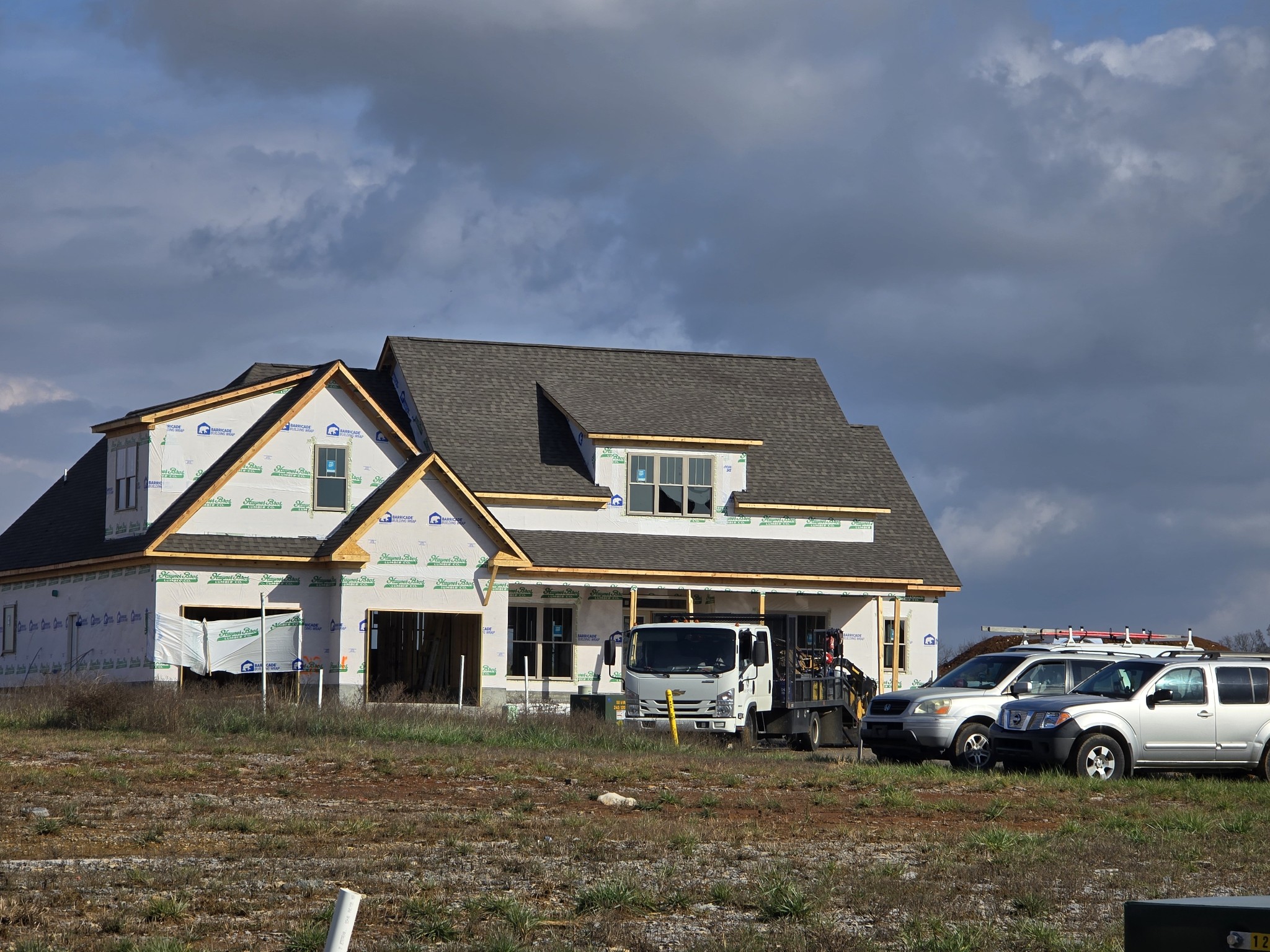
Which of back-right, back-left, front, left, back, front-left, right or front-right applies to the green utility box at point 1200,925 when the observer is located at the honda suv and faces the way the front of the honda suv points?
front-left

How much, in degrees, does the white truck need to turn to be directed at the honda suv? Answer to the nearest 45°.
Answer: approximately 90° to its left

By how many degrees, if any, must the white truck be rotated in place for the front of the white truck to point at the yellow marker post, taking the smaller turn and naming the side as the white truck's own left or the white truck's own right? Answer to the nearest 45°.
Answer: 0° — it already faces it

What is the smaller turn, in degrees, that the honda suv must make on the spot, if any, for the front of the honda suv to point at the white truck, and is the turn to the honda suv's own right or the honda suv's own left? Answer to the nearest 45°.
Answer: approximately 90° to the honda suv's own right

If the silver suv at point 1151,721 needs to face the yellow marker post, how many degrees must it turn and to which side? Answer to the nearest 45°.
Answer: approximately 90° to its right

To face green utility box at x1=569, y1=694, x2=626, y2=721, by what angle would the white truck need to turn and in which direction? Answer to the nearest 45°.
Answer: approximately 45° to its right

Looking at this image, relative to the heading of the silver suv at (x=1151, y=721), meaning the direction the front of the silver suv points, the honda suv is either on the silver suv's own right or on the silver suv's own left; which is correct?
on the silver suv's own right

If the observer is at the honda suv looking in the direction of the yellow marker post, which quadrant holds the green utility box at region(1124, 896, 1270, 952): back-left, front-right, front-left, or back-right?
back-left

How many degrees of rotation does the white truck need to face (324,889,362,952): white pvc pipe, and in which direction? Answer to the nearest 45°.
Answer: approximately 45° to its left

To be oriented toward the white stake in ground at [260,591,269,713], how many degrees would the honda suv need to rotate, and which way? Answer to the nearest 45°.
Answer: approximately 45° to its right

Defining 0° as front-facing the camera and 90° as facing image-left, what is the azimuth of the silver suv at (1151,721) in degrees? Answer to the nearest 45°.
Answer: approximately 45°

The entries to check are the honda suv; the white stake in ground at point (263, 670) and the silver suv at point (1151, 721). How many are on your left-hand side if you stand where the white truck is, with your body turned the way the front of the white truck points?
2
